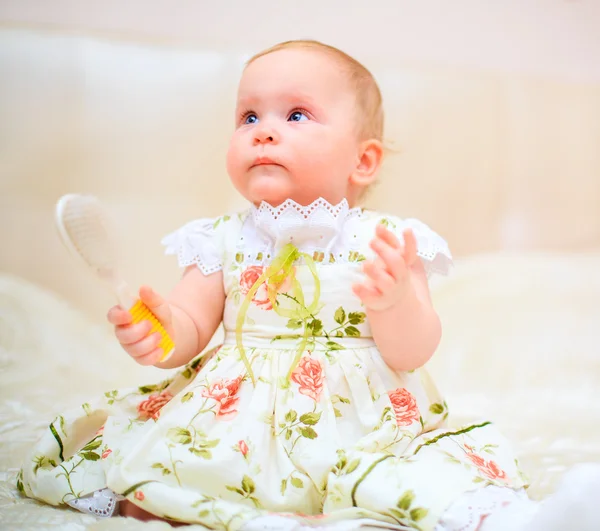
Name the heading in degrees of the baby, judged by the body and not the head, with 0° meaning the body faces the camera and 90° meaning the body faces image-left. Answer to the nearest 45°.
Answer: approximately 0°
